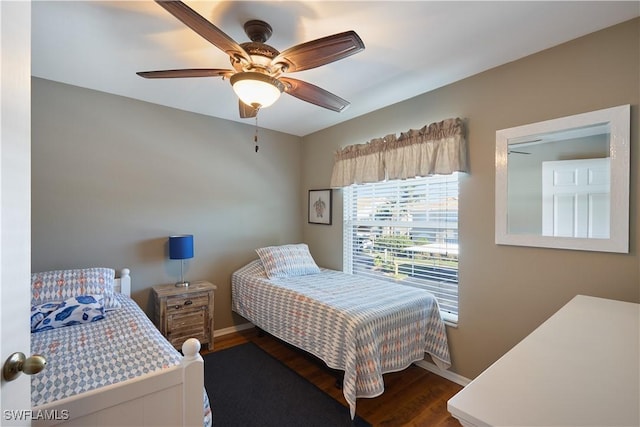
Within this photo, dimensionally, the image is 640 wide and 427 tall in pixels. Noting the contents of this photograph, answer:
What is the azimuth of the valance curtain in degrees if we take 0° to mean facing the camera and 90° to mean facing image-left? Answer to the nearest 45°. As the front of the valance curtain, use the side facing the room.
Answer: approximately 45°

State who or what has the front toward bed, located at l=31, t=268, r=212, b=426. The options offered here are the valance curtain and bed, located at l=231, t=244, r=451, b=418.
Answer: the valance curtain

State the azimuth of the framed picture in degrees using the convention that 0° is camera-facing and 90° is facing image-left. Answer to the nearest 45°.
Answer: approximately 45°

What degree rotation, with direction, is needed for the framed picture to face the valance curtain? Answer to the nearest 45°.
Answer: approximately 90° to its left

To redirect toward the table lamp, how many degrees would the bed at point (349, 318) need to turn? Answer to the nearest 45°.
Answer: approximately 135° to its right

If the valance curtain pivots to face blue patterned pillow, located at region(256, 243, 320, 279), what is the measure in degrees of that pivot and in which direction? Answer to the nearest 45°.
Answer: approximately 45° to its right

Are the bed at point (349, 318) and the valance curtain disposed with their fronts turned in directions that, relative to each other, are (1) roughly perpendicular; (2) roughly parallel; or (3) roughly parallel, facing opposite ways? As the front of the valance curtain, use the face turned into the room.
roughly perpendicular

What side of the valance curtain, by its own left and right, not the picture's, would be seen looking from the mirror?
left

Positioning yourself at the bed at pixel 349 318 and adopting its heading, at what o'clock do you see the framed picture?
The framed picture is roughly at 7 o'clock from the bed.
